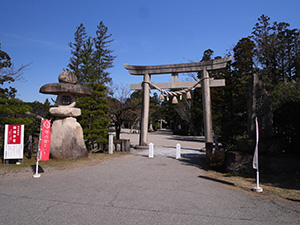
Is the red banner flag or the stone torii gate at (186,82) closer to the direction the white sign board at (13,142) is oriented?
the red banner flag

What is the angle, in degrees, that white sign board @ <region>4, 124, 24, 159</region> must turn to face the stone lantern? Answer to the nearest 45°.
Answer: approximately 90° to its left

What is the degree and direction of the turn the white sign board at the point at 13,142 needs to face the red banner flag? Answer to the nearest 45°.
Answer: approximately 45° to its left

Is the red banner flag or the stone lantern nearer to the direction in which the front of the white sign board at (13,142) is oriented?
the red banner flag

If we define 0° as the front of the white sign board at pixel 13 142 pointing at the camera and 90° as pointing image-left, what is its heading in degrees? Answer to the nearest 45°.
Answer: approximately 0°
